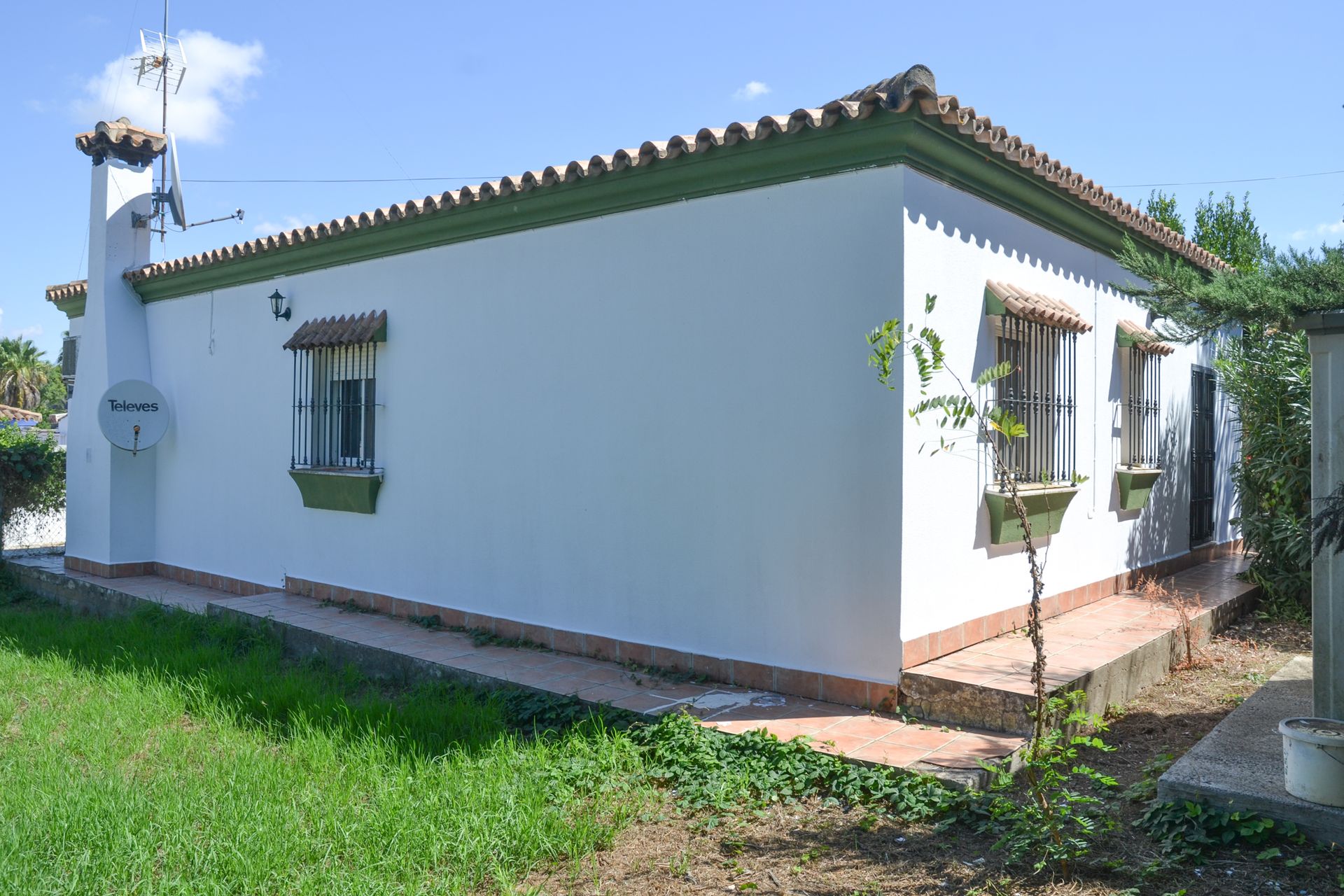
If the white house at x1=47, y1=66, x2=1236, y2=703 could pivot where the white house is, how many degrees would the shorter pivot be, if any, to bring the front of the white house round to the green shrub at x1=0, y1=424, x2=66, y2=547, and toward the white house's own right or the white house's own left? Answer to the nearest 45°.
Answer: approximately 180°

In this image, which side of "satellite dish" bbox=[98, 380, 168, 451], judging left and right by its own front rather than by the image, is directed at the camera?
front

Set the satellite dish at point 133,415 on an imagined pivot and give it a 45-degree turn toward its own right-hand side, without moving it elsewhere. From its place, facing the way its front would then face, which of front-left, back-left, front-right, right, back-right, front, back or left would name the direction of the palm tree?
back-right

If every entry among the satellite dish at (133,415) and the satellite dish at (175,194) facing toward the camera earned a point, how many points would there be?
1

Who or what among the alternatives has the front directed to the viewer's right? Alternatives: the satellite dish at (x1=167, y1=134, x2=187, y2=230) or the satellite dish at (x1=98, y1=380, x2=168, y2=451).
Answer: the satellite dish at (x1=167, y1=134, x2=187, y2=230)

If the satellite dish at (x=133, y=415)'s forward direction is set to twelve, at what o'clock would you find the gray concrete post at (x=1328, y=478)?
The gray concrete post is roughly at 11 o'clock from the satellite dish.

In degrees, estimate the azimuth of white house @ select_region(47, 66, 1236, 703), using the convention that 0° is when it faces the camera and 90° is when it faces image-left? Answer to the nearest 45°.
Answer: approximately 315°

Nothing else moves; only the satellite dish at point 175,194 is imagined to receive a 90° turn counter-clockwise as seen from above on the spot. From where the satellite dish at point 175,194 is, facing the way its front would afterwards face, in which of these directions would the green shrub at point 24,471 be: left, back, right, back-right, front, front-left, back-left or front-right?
front-left

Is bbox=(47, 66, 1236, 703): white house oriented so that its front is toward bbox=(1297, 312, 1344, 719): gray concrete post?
yes

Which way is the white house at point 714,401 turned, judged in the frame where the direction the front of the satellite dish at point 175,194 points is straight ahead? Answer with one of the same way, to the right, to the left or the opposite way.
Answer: to the right

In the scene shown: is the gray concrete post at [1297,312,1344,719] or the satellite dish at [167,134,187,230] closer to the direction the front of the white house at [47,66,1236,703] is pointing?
the gray concrete post

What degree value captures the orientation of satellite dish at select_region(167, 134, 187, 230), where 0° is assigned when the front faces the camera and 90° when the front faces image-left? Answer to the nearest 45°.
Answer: approximately 270°
